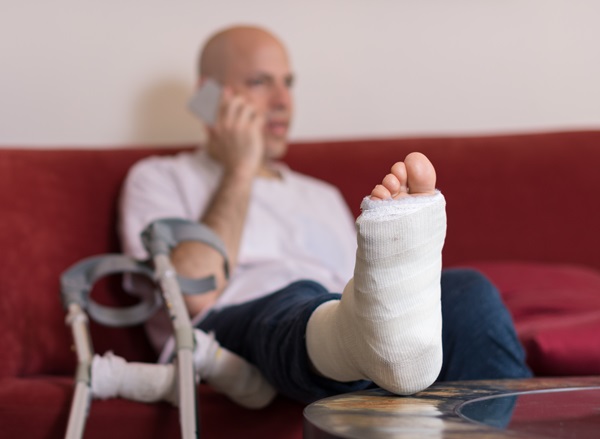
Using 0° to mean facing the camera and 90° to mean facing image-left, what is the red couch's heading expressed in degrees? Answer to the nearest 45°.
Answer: approximately 0°

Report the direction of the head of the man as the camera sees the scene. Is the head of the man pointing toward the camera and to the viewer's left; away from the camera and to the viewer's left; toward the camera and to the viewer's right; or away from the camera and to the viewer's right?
toward the camera and to the viewer's right

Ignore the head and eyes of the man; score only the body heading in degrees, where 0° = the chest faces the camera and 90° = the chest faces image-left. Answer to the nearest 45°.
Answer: approximately 315°
